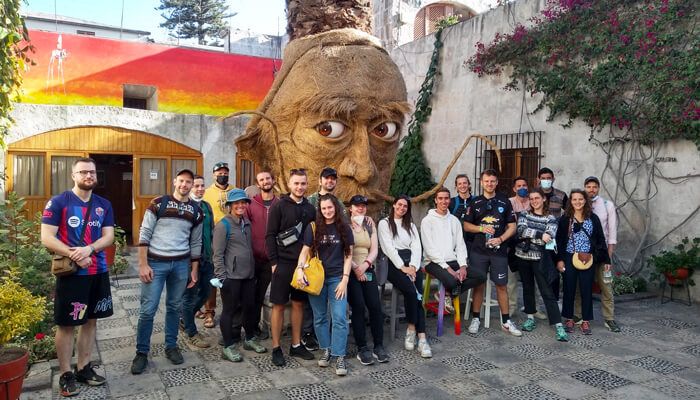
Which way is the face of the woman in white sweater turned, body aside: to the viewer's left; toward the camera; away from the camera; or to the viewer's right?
toward the camera

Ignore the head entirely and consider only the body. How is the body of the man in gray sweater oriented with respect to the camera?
toward the camera

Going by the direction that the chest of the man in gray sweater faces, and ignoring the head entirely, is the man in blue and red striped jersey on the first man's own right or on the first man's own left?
on the first man's own right

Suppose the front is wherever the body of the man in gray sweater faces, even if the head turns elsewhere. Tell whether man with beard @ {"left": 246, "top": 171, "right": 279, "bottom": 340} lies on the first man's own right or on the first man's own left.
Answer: on the first man's own left

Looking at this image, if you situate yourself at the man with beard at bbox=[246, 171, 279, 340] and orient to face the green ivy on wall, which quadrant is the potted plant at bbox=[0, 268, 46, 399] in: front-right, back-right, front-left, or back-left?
back-left

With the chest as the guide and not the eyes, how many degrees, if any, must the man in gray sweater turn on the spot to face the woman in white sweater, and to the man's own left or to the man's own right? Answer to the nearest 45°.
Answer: approximately 90° to the man's own left

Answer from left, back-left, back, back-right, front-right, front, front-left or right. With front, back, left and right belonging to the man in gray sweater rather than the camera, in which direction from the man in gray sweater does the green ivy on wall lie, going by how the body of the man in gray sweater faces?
back-left

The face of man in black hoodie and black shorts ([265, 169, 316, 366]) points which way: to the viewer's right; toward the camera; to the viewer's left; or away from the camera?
toward the camera

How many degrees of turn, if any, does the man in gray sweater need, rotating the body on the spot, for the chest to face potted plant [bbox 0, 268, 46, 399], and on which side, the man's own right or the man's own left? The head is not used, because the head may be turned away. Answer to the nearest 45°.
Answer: approximately 45° to the man's own right

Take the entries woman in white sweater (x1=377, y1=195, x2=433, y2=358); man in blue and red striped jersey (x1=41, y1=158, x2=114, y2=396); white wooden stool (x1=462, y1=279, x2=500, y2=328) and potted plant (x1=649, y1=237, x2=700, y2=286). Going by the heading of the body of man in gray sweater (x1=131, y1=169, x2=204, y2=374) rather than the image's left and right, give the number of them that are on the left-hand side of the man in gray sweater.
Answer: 3

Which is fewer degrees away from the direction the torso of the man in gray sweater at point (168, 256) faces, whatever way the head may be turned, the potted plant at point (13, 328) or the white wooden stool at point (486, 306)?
the potted plant

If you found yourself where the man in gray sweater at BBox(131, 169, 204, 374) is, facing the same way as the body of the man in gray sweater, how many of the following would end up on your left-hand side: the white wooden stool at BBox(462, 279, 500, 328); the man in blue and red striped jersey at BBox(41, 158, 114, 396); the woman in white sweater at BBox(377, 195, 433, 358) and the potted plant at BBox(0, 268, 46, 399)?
2

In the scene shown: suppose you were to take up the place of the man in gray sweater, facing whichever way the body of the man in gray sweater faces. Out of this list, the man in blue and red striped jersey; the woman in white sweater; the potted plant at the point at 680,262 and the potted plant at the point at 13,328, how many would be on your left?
2

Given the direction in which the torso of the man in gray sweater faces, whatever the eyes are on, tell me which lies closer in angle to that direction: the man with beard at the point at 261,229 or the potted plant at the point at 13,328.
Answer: the potted plant

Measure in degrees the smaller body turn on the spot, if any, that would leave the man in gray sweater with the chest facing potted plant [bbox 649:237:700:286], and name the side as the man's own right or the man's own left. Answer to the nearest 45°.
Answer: approximately 90° to the man's own left

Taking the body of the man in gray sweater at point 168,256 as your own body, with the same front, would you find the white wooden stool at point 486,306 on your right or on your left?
on your left
